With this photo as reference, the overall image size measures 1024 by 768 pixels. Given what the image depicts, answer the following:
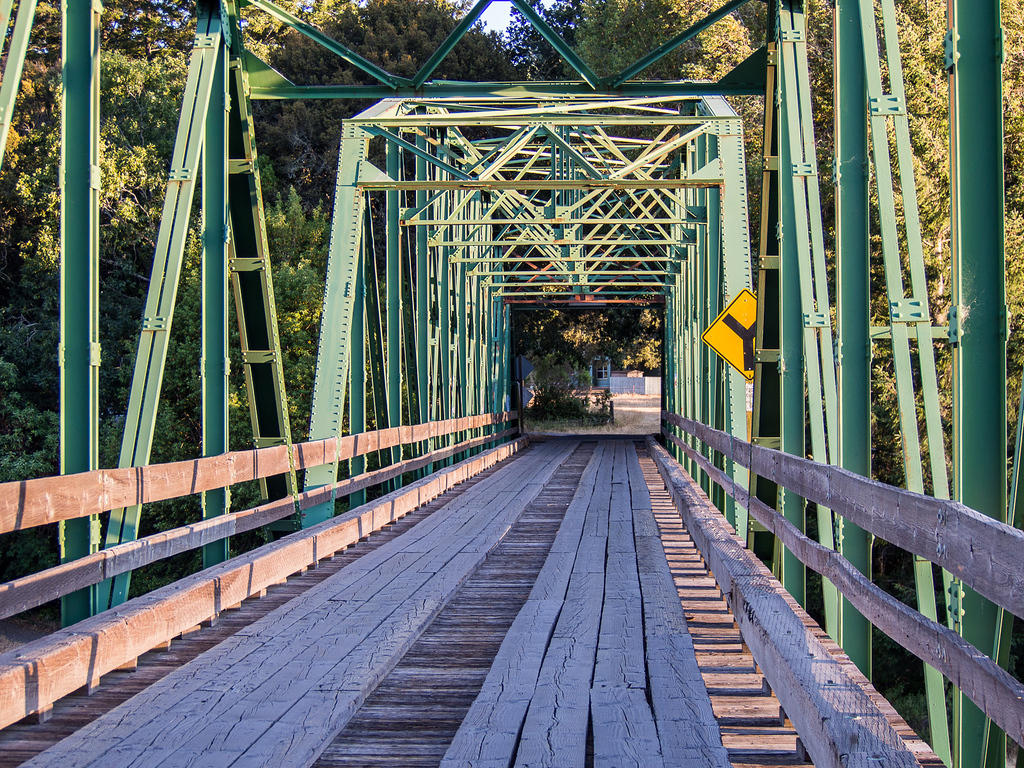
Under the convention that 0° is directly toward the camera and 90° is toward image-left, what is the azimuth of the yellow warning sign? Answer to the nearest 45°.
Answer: approximately 0°
